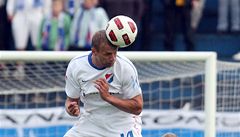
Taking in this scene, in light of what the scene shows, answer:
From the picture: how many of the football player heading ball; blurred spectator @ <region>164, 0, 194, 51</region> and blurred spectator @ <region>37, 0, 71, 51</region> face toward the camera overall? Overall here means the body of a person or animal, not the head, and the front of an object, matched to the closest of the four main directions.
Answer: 3

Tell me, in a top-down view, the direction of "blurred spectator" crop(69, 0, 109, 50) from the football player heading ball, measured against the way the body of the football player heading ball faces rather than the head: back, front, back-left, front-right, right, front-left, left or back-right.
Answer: back

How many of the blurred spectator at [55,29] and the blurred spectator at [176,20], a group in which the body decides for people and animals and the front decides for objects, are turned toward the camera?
2

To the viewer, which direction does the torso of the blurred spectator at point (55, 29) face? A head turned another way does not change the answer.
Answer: toward the camera

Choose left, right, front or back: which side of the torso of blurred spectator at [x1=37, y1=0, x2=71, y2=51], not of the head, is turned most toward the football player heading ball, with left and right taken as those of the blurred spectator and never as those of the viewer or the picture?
front

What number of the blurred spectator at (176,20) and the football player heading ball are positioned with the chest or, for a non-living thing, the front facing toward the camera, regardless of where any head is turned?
2

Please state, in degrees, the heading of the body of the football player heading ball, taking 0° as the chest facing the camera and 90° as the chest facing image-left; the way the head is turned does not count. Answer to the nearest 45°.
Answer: approximately 0°

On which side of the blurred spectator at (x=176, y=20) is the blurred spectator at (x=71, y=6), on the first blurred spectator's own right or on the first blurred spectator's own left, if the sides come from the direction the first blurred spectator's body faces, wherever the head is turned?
on the first blurred spectator's own right

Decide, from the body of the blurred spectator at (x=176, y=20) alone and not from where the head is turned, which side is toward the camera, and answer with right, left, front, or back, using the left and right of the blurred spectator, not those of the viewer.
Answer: front

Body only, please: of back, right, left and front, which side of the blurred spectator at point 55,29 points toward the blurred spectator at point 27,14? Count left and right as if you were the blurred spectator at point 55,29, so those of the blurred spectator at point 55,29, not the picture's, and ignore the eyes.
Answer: right

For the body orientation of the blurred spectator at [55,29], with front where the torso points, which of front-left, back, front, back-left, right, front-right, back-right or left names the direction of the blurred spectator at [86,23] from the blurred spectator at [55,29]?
left
